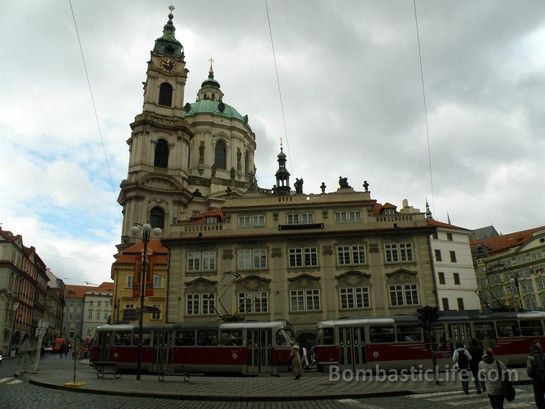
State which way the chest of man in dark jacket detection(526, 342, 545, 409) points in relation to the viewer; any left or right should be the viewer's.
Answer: facing away from the viewer

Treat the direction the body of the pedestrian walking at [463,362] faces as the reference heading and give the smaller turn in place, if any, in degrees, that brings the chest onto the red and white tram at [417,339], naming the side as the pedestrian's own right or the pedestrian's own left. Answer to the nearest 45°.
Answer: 0° — they already face it

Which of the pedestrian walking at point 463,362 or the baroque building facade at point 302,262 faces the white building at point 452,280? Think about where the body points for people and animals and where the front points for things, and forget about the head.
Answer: the pedestrian walking

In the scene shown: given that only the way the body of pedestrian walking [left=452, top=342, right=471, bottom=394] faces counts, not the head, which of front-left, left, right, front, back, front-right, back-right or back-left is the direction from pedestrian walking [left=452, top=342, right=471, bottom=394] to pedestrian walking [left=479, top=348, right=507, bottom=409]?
back

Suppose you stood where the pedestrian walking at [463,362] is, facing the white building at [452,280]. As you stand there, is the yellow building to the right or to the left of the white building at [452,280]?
left

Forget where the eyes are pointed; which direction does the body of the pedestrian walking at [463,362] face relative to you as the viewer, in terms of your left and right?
facing away from the viewer

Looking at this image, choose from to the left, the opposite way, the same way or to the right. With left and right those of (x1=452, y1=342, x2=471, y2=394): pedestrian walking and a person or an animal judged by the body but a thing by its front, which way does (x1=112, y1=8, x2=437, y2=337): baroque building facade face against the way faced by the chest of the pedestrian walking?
the opposite way
